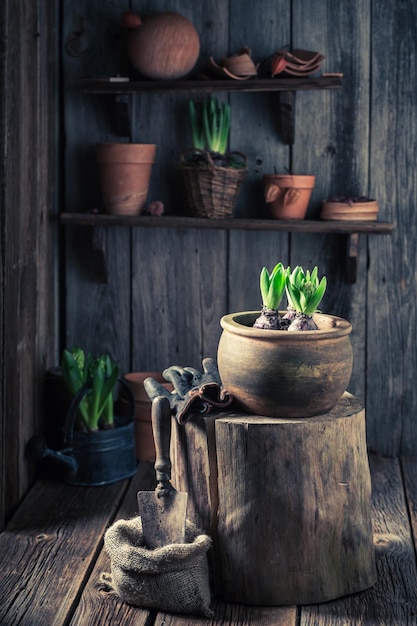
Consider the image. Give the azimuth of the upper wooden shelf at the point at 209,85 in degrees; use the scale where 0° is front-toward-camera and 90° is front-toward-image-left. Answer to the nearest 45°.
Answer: approximately 0°

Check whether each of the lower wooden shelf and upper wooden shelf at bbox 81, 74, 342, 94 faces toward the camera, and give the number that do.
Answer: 2

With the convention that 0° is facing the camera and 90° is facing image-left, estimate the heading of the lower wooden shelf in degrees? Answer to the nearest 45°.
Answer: approximately 0°

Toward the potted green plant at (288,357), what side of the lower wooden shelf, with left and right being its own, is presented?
front
